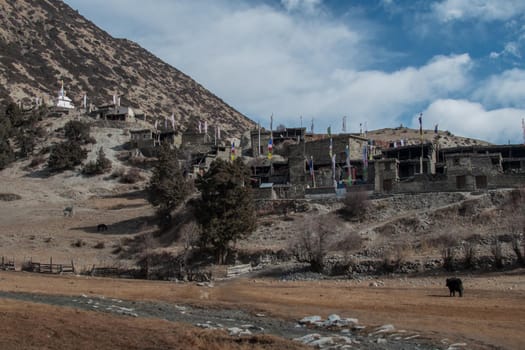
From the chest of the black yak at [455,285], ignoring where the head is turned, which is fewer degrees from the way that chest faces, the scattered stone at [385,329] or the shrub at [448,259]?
the scattered stone

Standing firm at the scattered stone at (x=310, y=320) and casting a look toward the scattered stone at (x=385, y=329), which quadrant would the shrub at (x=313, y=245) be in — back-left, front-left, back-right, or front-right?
back-left

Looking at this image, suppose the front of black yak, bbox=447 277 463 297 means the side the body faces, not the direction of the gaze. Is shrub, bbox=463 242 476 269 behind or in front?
behind

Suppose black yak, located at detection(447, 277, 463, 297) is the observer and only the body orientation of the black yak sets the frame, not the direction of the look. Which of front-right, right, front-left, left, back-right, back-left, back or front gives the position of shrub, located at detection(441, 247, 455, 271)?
back-right

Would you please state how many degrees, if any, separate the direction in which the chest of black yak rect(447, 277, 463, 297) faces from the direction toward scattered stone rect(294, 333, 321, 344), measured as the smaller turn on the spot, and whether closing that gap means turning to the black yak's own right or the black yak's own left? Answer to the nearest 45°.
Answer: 0° — it already faces it

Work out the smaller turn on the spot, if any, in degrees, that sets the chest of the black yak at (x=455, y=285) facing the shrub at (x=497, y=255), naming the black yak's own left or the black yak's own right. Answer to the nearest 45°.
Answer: approximately 135° to the black yak's own right

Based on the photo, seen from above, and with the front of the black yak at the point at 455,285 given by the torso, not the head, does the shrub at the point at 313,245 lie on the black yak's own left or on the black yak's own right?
on the black yak's own right

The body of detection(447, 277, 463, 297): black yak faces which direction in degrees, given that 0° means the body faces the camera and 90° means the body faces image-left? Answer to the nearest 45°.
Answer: approximately 45°
